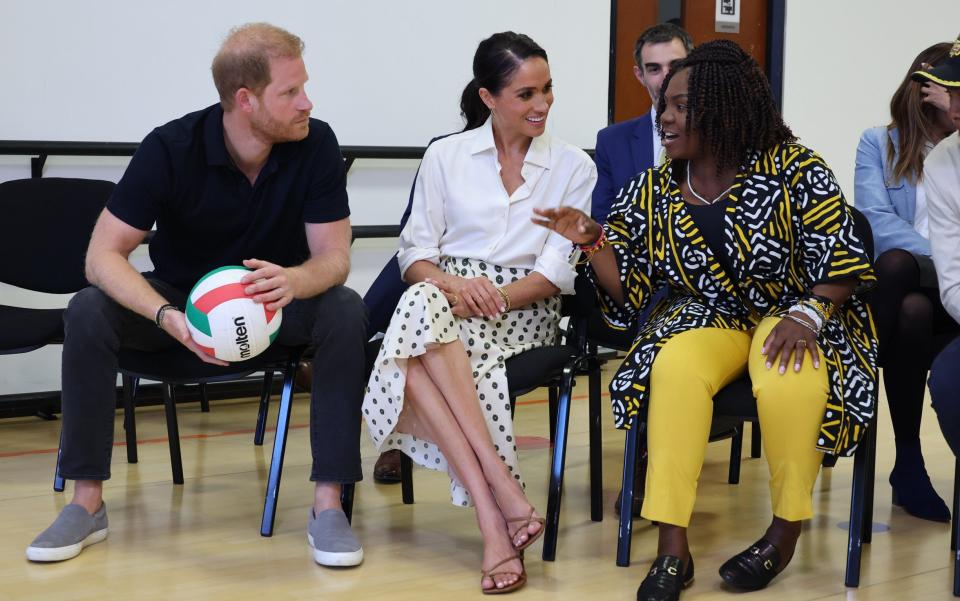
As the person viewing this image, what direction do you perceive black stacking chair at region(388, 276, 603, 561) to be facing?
facing the viewer and to the left of the viewer

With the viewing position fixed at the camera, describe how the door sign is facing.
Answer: facing the viewer

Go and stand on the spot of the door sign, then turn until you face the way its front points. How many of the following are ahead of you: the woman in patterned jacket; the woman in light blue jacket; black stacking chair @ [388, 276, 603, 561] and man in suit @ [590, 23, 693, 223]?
4

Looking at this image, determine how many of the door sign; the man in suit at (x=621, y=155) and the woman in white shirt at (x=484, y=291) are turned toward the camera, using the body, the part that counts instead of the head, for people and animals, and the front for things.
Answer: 3

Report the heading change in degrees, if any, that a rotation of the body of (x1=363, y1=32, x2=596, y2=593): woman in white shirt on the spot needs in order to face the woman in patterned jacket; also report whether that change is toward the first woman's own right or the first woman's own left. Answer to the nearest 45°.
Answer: approximately 45° to the first woman's own left

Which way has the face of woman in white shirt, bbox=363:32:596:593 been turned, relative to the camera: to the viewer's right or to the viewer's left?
to the viewer's right

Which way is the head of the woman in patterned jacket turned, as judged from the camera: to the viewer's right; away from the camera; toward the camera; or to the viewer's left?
to the viewer's left

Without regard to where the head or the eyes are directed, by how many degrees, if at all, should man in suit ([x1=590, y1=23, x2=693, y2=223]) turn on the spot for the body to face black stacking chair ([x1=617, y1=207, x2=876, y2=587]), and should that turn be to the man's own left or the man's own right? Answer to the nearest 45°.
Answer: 0° — they already face it

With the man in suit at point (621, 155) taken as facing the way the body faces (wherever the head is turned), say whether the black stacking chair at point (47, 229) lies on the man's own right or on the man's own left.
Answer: on the man's own right

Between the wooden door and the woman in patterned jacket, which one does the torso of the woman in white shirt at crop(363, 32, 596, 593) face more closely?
the woman in patterned jacket

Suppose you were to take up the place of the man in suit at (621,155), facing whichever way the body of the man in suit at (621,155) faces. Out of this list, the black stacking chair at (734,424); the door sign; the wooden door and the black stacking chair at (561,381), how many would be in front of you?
2

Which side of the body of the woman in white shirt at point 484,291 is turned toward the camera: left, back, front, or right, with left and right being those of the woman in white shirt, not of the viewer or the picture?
front

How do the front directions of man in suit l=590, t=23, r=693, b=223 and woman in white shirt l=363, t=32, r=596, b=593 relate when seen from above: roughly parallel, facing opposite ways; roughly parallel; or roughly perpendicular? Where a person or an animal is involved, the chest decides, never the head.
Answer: roughly parallel

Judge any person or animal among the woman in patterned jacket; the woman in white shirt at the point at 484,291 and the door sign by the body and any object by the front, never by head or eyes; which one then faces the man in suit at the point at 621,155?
the door sign
